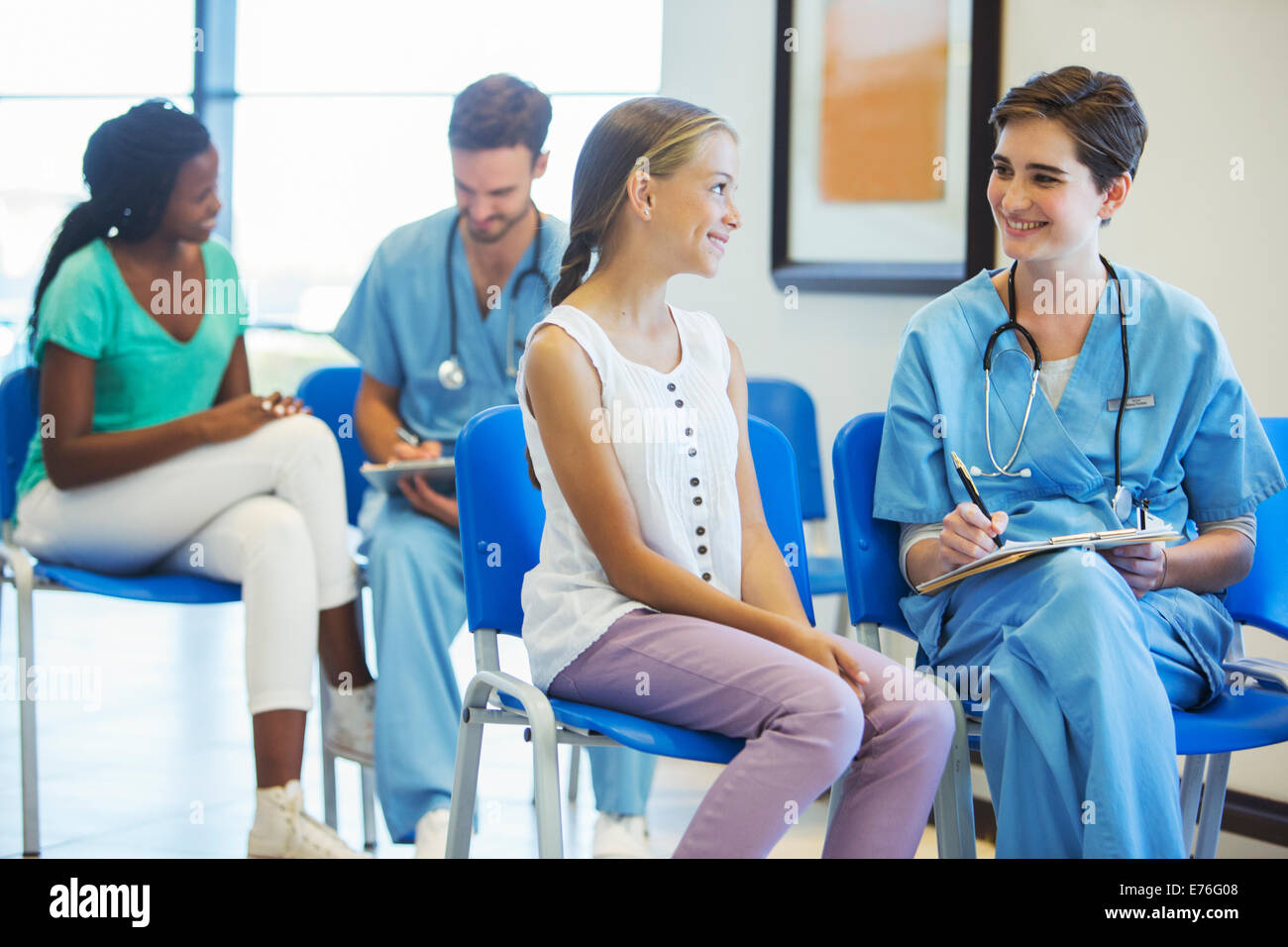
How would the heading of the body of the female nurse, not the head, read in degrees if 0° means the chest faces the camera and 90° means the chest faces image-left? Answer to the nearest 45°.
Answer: approximately 0°

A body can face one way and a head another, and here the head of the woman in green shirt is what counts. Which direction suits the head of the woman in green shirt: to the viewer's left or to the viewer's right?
to the viewer's right

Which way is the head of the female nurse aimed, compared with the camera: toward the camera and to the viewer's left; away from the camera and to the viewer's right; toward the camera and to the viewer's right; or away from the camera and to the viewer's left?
toward the camera and to the viewer's left

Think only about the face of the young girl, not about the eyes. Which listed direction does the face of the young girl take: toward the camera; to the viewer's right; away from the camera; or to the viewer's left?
to the viewer's right

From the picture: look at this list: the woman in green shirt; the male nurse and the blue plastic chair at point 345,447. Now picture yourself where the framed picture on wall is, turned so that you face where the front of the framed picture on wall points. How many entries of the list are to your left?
0

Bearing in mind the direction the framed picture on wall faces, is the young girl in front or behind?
in front

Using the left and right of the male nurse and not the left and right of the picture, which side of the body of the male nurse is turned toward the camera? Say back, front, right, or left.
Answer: front

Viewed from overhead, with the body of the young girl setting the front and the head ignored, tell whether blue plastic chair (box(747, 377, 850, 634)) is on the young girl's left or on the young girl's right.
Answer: on the young girl's left

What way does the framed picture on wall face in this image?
toward the camera

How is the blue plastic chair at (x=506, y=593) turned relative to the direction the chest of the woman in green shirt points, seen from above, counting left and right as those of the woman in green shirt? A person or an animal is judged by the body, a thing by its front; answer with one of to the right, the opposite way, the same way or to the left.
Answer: the same way

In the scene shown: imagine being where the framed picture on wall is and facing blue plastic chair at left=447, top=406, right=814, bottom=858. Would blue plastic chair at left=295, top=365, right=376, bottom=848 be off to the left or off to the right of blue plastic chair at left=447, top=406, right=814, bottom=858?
right

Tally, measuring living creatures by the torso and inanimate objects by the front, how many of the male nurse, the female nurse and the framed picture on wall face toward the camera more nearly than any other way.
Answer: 3

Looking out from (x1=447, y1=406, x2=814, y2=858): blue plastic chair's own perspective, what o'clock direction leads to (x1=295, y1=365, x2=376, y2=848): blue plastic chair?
(x1=295, y1=365, x2=376, y2=848): blue plastic chair is roughly at 7 o'clock from (x1=447, y1=406, x2=814, y2=858): blue plastic chair.

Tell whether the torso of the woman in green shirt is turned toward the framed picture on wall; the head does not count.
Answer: no

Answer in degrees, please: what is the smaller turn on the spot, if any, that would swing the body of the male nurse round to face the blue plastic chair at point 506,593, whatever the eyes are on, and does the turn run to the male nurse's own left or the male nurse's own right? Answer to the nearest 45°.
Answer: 0° — they already face it

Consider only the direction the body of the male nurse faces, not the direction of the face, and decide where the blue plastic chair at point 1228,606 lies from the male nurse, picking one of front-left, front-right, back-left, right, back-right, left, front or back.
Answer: front-left
